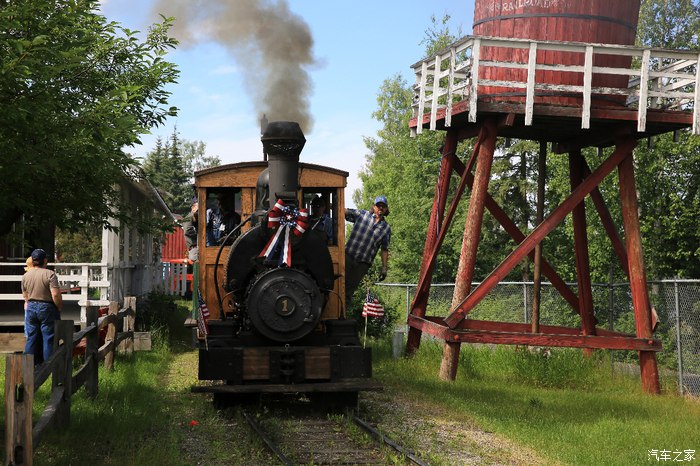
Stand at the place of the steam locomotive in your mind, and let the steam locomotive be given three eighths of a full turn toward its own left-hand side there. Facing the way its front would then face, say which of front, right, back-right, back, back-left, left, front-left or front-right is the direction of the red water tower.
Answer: front

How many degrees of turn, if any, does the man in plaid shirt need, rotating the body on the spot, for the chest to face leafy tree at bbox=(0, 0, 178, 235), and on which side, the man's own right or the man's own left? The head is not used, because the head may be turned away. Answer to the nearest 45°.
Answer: approximately 45° to the man's own right

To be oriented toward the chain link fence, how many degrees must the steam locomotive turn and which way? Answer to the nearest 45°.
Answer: approximately 135° to its left

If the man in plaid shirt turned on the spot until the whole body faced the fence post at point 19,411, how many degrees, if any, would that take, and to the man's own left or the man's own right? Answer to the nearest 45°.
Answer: approximately 45° to the man's own right

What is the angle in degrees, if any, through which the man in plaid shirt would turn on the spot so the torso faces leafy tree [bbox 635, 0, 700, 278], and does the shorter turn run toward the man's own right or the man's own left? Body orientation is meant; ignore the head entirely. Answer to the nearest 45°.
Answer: approximately 135° to the man's own left

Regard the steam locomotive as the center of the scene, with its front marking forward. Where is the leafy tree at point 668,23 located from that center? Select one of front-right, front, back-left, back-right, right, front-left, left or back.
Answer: back-left

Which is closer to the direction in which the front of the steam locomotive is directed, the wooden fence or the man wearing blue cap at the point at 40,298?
the wooden fence

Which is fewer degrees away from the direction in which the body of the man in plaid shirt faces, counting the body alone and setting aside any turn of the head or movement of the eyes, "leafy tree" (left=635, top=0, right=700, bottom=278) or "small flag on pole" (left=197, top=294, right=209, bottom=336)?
the small flag on pole

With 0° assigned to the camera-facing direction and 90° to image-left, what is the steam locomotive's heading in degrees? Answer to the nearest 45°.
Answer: approximately 0°

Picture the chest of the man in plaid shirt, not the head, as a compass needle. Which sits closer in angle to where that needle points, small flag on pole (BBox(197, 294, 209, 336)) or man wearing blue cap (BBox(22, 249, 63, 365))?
the small flag on pole

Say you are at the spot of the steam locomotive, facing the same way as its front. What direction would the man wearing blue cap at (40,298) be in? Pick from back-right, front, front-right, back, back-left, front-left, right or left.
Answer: back-right
